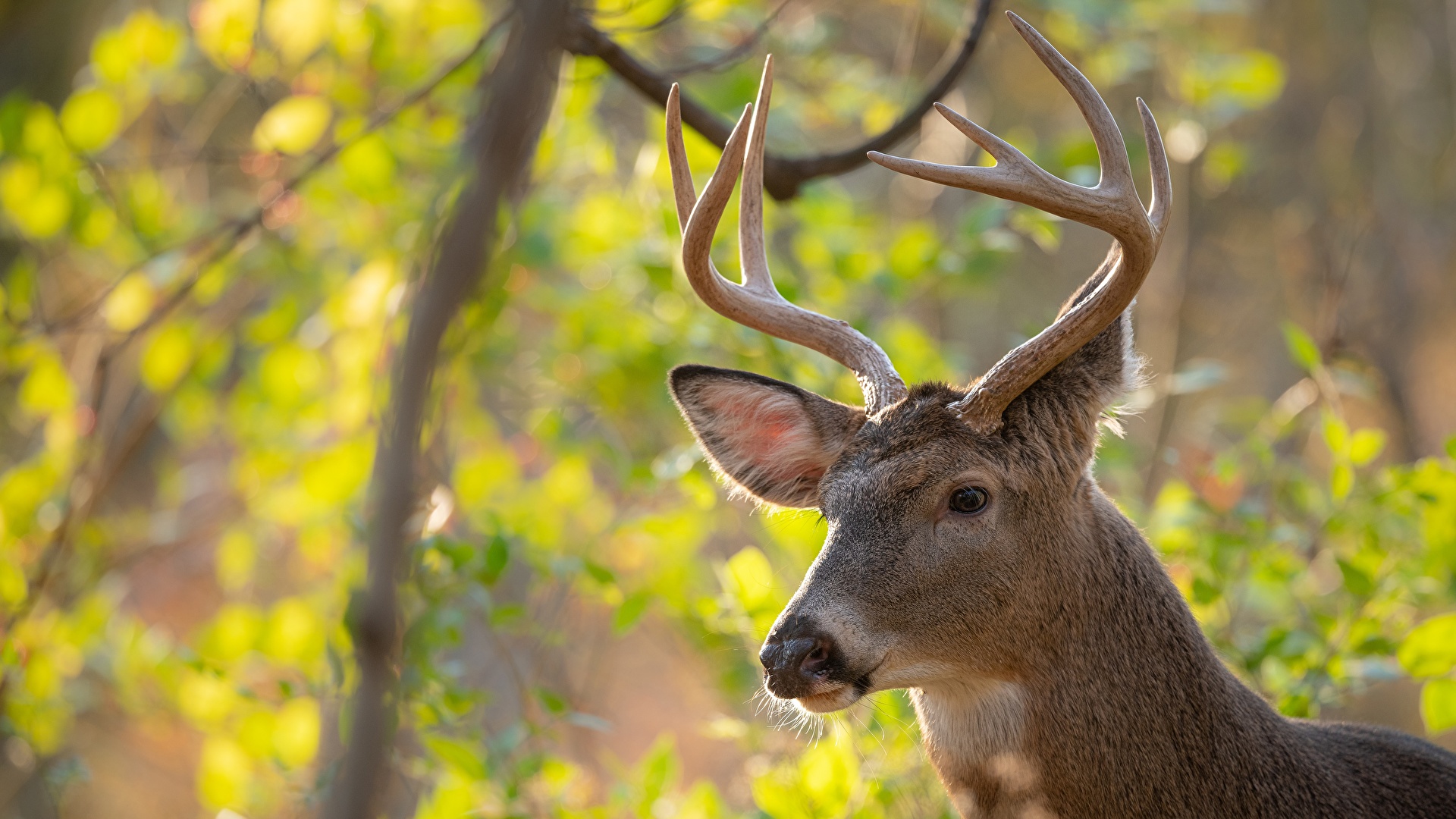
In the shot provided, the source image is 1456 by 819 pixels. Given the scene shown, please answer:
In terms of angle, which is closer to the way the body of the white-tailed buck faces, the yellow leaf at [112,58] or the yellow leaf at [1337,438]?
the yellow leaf at [112,58]

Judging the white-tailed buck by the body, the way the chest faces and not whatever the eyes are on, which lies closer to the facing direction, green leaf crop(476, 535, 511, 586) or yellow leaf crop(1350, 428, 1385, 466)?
the green leaf

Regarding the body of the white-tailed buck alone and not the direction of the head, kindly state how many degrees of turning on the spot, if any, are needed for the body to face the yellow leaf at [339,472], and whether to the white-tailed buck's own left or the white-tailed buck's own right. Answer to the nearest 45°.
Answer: approximately 90° to the white-tailed buck's own right

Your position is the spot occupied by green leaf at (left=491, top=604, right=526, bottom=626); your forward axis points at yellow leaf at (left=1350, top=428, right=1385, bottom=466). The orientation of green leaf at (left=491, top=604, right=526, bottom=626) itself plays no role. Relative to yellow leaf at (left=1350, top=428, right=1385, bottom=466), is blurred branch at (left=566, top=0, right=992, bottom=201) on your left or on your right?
left

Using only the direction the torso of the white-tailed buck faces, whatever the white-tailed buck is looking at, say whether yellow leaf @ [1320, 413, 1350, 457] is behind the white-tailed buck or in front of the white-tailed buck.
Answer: behind

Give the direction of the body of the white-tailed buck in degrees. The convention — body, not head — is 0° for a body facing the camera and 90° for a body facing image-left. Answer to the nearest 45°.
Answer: approximately 45°

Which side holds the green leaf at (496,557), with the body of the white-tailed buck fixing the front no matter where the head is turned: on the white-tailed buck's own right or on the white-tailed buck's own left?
on the white-tailed buck's own right
